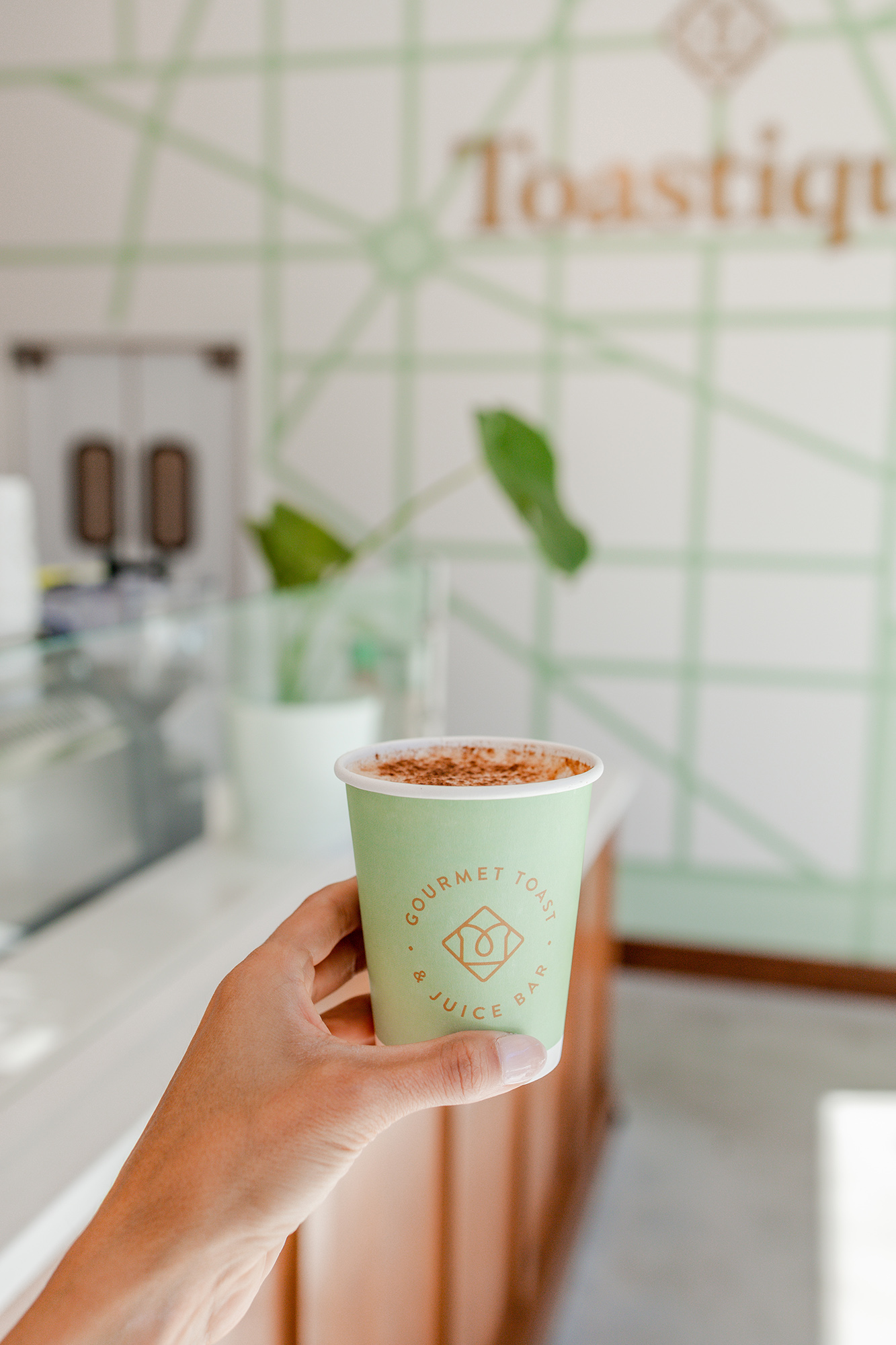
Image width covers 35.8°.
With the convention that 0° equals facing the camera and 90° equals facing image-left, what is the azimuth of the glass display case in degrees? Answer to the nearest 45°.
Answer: approximately 315°
